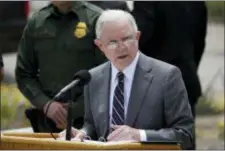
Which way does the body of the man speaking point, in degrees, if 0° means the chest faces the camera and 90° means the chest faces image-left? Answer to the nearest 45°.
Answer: approximately 45°
